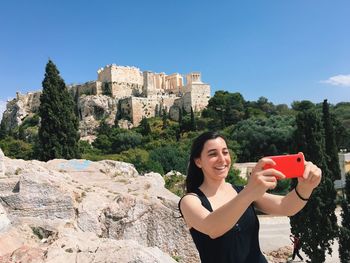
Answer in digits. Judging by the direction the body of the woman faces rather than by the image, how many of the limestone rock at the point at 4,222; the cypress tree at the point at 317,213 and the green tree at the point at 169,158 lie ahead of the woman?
0

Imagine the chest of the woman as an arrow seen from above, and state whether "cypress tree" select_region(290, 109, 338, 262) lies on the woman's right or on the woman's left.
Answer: on the woman's left

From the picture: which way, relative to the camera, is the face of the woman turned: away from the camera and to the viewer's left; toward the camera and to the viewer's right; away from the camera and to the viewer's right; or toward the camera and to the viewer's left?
toward the camera and to the viewer's right

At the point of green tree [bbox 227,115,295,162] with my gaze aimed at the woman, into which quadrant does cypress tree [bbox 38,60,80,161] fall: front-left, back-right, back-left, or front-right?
front-right

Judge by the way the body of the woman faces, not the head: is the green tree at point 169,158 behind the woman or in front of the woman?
behind

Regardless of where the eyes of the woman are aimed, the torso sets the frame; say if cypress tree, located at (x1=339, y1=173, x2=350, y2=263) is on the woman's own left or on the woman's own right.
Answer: on the woman's own left

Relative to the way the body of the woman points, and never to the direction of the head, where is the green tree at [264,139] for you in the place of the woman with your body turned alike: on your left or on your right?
on your left

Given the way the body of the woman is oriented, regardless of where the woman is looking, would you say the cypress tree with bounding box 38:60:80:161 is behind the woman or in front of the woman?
behind
